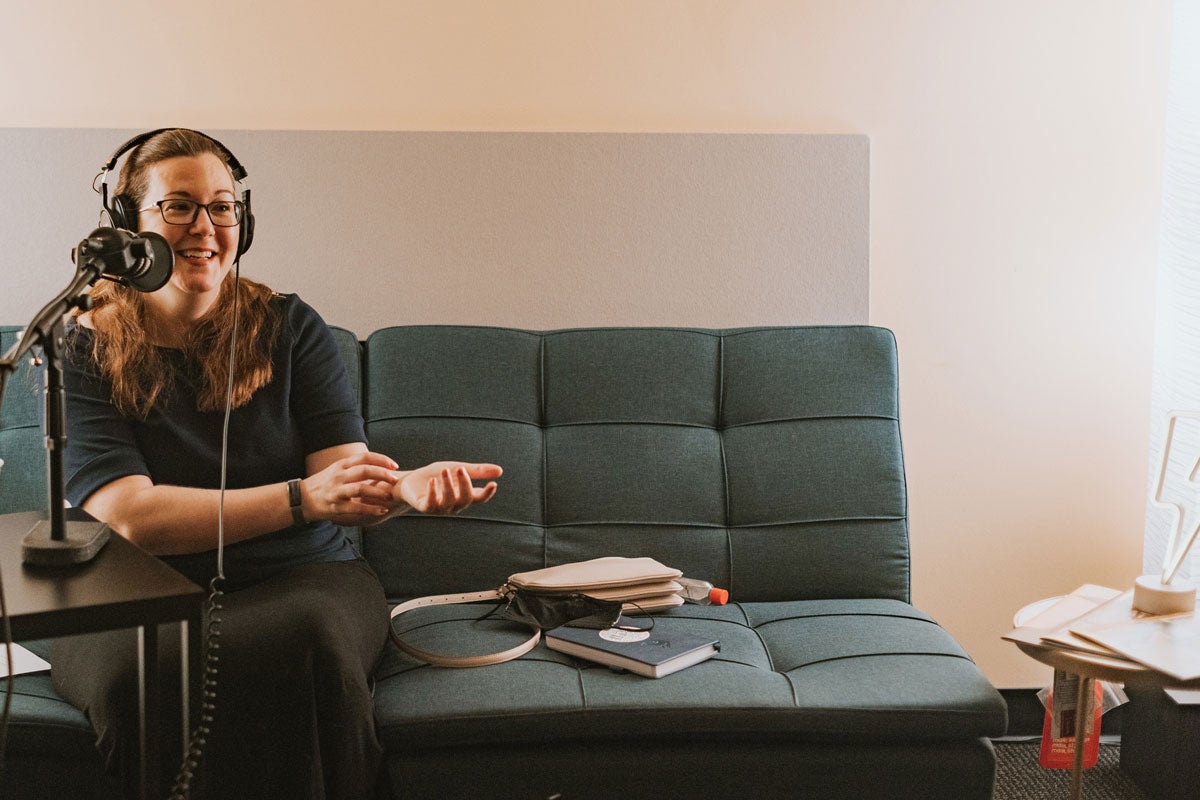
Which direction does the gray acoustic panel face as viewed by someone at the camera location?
facing the viewer

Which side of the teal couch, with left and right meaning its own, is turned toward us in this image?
front

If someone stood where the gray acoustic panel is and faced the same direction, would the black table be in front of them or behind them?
in front

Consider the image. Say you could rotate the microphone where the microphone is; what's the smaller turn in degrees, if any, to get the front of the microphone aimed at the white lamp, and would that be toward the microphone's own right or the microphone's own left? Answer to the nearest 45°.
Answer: approximately 45° to the microphone's own right

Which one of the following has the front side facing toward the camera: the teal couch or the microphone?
the teal couch

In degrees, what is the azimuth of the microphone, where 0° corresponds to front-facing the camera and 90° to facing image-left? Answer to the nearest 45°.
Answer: approximately 225°

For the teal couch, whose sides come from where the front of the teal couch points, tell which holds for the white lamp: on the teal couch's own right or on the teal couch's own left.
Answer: on the teal couch's own left

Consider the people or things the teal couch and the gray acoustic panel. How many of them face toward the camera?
2

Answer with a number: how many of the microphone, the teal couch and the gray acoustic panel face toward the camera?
2

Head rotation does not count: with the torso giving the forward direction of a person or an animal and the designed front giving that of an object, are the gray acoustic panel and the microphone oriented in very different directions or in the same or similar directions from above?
very different directions

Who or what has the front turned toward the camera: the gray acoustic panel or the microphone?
the gray acoustic panel

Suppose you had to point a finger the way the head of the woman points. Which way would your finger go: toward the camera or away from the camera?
toward the camera
